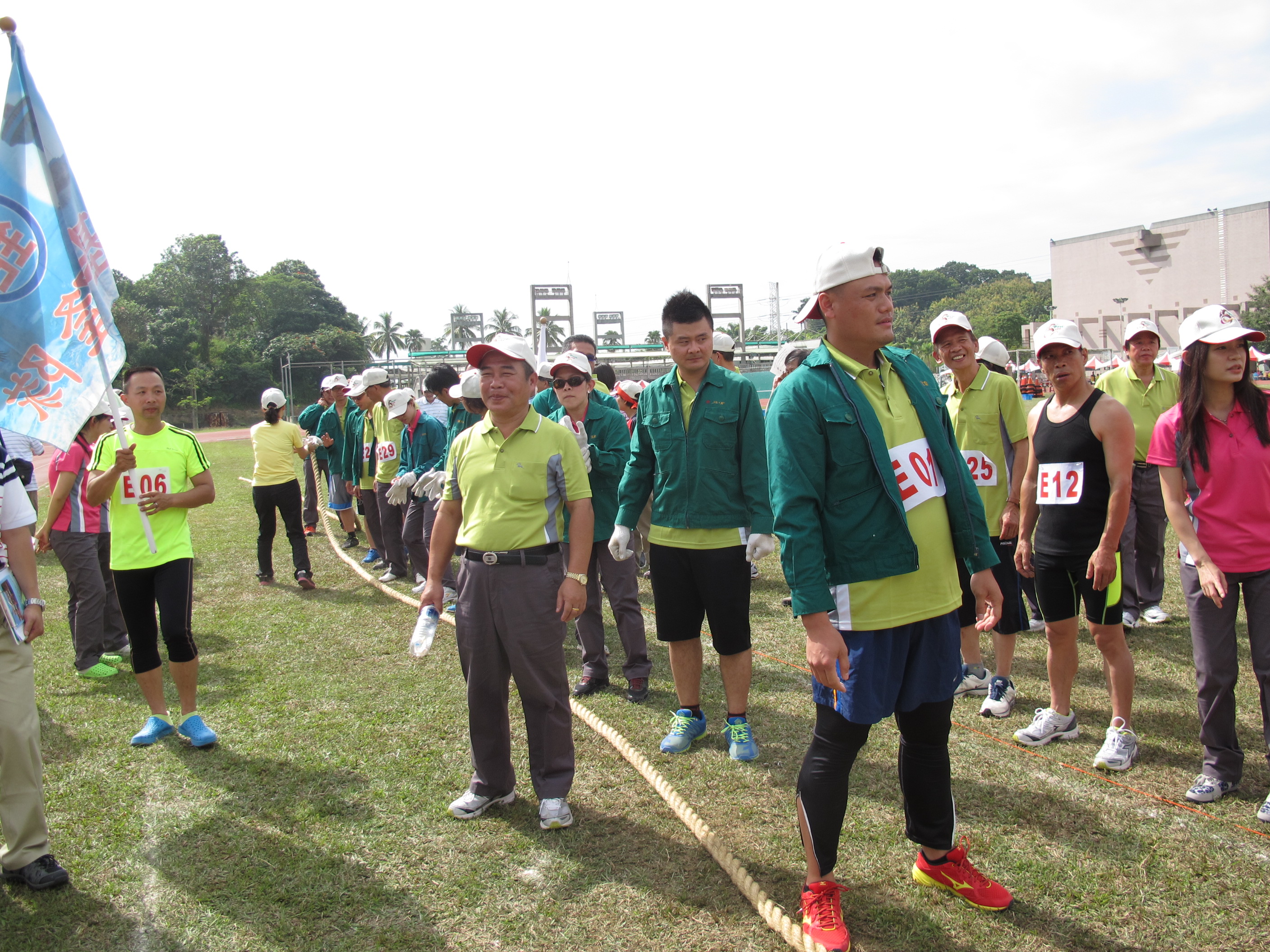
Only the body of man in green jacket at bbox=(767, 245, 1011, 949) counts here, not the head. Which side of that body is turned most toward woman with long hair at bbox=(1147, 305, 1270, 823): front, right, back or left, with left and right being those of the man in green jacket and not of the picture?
left

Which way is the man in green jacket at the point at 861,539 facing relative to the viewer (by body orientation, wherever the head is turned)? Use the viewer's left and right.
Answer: facing the viewer and to the right of the viewer

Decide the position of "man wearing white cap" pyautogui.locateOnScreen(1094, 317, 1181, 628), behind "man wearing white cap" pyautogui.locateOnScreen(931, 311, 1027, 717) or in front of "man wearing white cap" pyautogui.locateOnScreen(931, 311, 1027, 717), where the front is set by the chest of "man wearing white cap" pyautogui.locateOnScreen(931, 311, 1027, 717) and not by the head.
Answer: behind

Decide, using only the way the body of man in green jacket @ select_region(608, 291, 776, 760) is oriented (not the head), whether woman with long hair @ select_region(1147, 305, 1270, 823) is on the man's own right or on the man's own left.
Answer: on the man's own left

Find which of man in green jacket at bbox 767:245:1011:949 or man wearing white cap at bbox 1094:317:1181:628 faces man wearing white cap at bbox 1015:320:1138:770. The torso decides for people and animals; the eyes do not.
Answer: man wearing white cap at bbox 1094:317:1181:628

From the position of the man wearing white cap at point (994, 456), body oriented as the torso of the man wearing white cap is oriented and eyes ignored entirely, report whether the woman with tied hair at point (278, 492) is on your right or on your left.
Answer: on your right

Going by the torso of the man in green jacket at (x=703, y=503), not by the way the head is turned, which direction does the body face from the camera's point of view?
toward the camera

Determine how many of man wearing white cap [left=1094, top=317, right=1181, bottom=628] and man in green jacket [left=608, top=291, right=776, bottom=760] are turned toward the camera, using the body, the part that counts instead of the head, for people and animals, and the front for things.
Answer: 2

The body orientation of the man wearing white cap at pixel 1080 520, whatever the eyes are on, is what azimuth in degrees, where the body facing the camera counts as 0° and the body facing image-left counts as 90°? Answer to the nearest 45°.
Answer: approximately 45°

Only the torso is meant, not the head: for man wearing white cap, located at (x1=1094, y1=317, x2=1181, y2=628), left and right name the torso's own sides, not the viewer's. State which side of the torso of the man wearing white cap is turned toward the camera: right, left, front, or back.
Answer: front

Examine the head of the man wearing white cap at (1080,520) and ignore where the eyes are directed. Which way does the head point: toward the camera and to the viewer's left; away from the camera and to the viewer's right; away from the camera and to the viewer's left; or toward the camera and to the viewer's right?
toward the camera and to the viewer's left

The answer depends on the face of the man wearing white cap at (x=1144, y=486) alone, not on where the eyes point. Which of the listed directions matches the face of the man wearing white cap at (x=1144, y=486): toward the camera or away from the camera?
toward the camera
